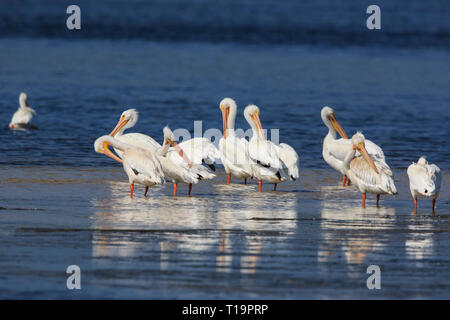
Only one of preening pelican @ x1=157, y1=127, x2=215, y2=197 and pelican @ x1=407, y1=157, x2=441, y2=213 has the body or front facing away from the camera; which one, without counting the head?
the pelican

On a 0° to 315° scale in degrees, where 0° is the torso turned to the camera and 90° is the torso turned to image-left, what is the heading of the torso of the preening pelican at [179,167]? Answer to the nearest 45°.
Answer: approximately 90°

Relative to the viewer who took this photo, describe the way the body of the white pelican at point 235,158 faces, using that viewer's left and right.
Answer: facing the viewer and to the left of the viewer

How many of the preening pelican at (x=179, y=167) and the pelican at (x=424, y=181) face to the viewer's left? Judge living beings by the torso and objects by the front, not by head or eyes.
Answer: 1

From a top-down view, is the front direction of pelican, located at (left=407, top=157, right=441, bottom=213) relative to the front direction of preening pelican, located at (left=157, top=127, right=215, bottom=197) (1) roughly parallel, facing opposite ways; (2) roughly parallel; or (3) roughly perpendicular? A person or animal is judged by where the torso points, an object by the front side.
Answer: roughly perpendicular

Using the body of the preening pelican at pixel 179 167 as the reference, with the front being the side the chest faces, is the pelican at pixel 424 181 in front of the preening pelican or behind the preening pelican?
behind

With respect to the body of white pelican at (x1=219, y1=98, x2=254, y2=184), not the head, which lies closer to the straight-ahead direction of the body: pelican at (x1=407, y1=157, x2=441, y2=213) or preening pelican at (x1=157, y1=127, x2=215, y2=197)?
the preening pelican

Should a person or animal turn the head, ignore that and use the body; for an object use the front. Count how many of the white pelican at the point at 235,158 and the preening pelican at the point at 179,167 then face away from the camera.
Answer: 0

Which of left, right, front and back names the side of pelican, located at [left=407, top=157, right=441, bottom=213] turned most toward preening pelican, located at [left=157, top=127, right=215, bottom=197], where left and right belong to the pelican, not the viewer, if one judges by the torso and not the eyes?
left

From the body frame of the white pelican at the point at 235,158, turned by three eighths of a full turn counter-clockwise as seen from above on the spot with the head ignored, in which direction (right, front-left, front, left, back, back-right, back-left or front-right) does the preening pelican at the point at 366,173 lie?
front-right

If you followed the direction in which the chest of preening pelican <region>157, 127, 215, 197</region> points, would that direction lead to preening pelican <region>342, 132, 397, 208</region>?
no

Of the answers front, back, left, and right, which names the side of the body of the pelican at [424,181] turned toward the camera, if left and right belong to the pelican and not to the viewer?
back

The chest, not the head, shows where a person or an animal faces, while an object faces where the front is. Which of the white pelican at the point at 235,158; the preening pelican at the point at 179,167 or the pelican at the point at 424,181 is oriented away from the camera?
the pelican
